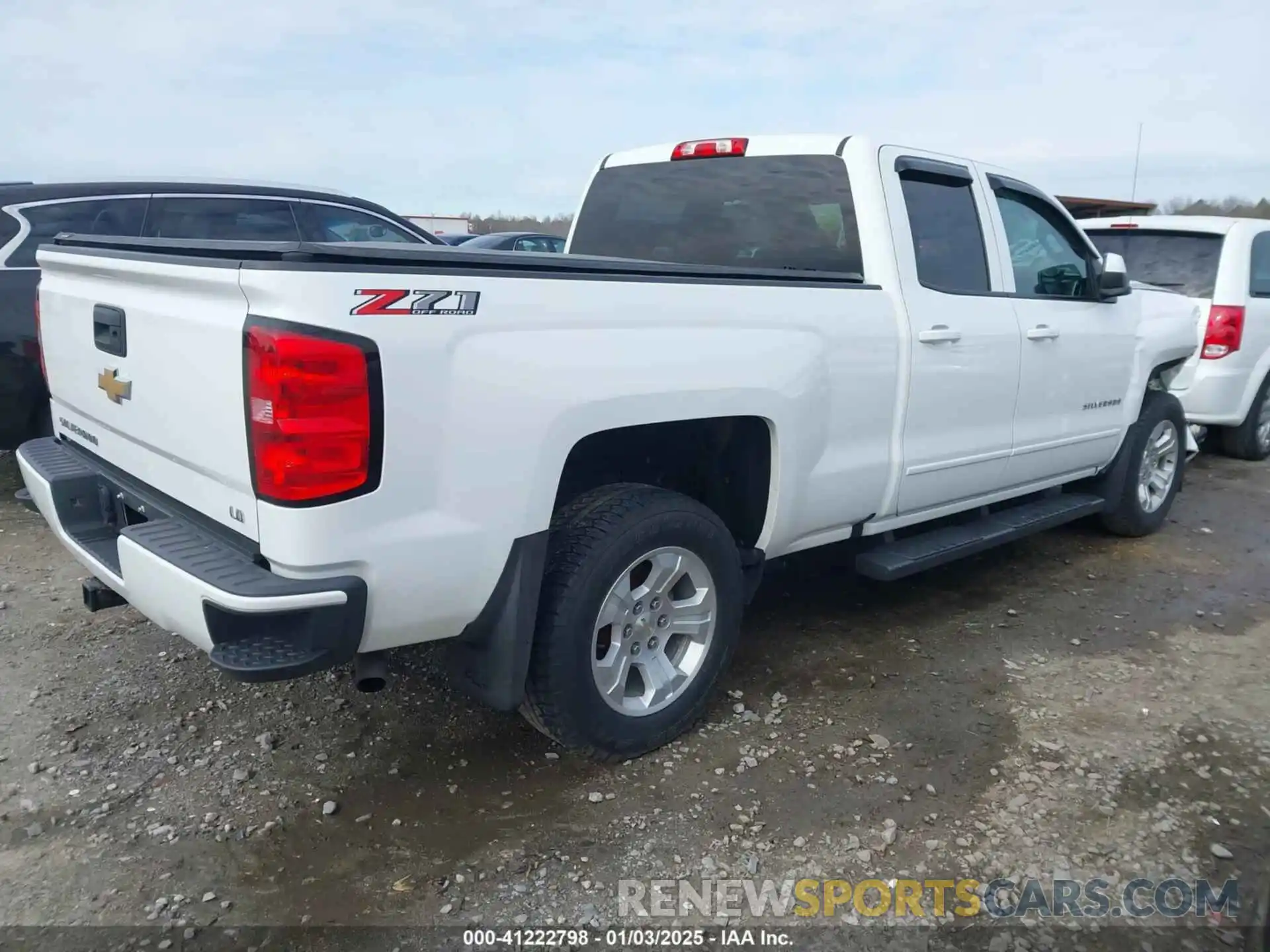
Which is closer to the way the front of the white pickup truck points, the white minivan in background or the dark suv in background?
the white minivan in background

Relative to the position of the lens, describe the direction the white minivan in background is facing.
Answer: facing away from the viewer and to the right of the viewer

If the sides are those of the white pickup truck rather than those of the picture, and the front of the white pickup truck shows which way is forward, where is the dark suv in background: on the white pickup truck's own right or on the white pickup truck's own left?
on the white pickup truck's own left

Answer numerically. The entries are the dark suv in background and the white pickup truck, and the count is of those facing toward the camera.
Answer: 0

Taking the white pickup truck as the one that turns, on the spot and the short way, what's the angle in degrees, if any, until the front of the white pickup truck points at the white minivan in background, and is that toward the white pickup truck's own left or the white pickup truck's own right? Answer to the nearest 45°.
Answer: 0° — it already faces it

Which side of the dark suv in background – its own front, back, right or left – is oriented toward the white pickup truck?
right

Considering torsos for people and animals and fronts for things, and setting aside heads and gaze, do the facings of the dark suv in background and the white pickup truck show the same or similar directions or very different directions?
same or similar directions

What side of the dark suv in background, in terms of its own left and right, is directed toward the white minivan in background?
front

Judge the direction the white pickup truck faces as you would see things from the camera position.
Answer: facing away from the viewer and to the right of the viewer

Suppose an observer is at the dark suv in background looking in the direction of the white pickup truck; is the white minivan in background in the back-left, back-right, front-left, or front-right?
front-left

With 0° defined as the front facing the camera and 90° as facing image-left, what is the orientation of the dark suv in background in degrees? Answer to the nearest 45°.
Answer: approximately 270°

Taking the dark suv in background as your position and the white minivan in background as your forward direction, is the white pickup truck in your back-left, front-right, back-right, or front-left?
front-right

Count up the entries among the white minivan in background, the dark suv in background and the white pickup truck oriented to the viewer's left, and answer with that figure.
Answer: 0

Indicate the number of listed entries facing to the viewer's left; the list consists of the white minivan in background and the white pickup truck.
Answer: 0

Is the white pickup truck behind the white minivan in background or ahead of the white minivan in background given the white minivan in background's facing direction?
behind
